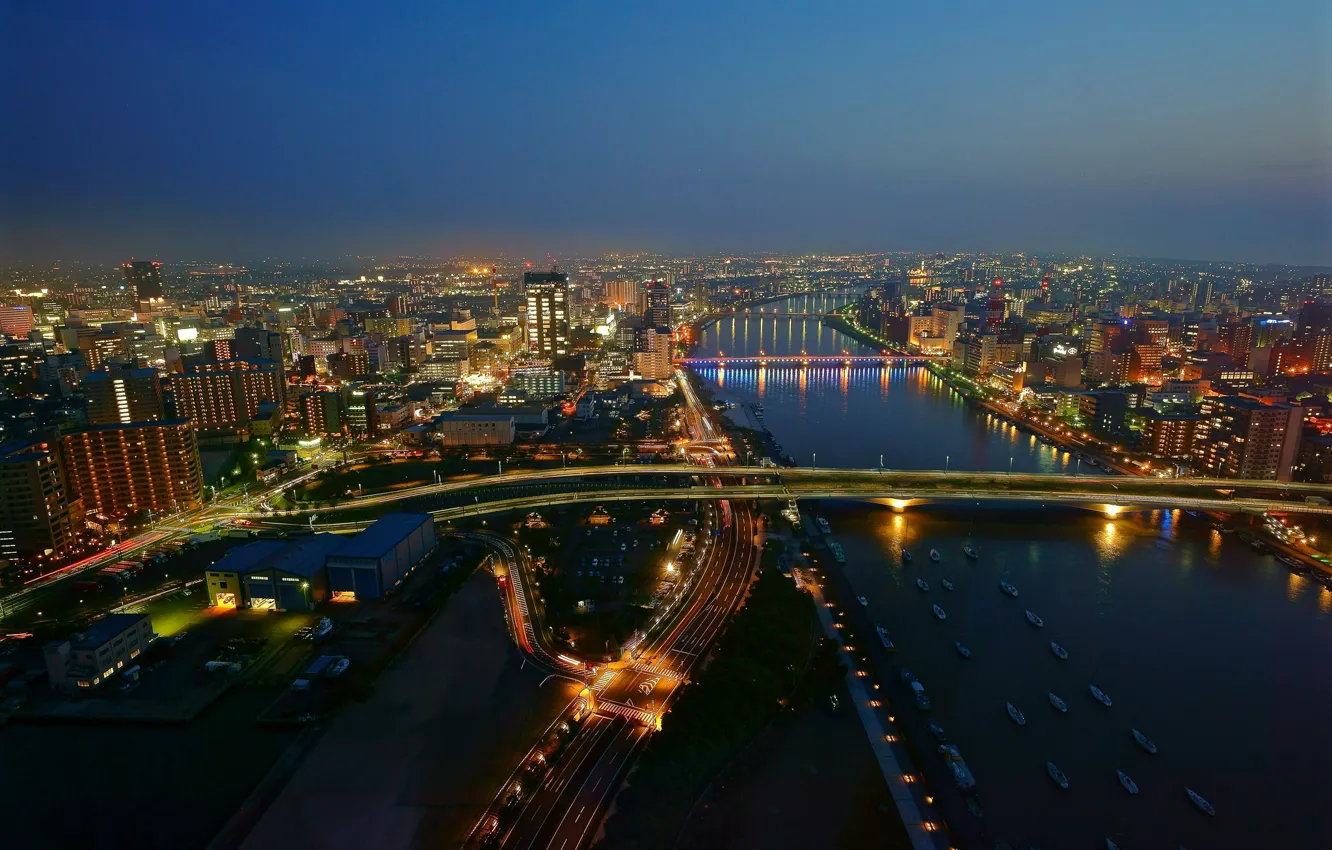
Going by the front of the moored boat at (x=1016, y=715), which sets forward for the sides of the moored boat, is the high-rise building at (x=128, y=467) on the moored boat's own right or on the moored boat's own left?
on the moored boat's own left

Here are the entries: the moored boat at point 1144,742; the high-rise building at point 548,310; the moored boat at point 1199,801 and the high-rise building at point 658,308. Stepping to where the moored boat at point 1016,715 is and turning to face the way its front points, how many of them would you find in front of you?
2

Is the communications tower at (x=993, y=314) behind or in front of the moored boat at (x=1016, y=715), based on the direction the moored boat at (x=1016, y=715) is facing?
in front

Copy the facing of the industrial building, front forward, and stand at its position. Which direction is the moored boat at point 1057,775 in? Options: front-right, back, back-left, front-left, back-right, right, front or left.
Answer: front

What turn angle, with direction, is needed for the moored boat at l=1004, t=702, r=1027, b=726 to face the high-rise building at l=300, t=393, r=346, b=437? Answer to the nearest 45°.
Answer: approximately 45° to its left

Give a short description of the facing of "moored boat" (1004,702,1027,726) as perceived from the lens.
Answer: facing away from the viewer and to the left of the viewer

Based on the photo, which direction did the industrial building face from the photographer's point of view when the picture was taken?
facing the viewer and to the right of the viewer

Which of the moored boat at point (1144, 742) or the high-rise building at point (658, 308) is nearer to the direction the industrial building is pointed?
the moored boat

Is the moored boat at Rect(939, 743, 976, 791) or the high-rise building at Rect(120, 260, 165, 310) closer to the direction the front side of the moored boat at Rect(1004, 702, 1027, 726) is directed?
the high-rise building

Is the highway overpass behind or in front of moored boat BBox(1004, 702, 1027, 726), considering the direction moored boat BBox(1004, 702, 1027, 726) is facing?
in front

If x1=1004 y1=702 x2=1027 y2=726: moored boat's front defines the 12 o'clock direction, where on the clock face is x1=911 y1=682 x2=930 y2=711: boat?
The boat is roughly at 10 o'clock from the moored boat.
